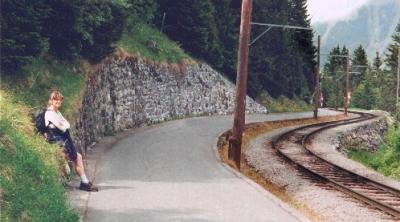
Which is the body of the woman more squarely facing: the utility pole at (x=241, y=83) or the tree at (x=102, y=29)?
the utility pole

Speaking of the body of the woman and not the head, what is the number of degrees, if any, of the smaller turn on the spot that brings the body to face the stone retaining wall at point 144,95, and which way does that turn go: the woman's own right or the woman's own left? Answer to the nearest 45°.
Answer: approximately 90° to the woman's own left

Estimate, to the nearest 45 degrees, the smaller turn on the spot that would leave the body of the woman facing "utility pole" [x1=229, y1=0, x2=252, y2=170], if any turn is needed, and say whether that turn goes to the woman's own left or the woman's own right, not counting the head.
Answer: approximately 45° to the woman's own left

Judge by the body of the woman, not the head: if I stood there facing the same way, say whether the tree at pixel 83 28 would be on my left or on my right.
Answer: on my left

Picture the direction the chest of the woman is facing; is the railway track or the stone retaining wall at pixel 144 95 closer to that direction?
the railway track

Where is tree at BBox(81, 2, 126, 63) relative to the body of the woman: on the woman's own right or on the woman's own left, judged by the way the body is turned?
on the woman's own left

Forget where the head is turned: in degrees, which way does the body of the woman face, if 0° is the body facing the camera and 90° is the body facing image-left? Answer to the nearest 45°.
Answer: approximately 270°
